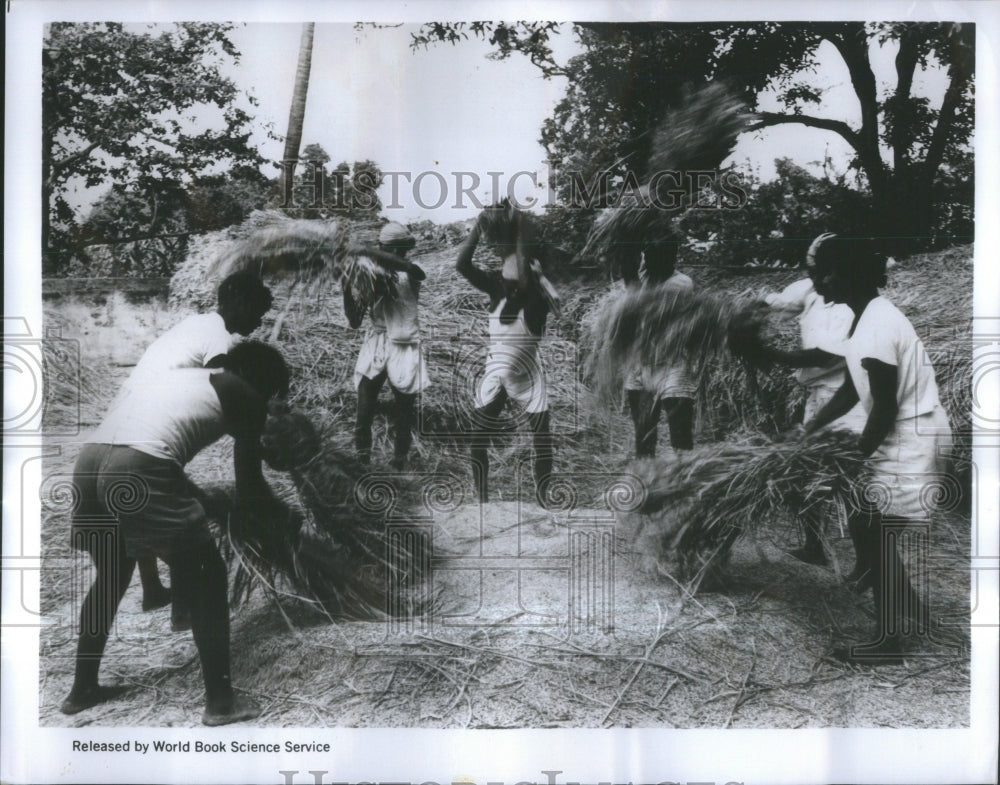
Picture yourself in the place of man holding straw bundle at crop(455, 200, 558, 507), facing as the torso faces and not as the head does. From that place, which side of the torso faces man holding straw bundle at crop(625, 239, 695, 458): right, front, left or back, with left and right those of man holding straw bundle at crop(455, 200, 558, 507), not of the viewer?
left

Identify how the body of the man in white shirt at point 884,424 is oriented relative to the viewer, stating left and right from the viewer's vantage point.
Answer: facing to the left of the viewer

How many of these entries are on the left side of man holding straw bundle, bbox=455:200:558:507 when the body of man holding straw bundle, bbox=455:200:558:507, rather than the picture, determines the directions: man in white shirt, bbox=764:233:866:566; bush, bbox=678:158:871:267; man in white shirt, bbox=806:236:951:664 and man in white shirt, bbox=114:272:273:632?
3

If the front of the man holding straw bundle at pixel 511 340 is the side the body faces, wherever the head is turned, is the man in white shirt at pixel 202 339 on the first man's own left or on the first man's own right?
on the first man's own right

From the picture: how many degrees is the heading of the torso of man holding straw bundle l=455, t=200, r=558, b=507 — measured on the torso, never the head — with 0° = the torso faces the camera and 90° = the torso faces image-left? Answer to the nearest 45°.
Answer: approximately 0°

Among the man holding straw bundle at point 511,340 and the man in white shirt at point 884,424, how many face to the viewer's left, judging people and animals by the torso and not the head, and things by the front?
1

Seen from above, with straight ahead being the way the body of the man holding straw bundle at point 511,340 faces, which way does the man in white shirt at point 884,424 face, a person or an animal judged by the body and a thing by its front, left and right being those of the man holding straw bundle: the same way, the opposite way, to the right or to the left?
to the right

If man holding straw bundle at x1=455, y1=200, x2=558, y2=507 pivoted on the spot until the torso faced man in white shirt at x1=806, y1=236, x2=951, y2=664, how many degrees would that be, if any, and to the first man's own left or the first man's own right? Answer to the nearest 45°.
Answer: approximately 90° to the first man's own left
